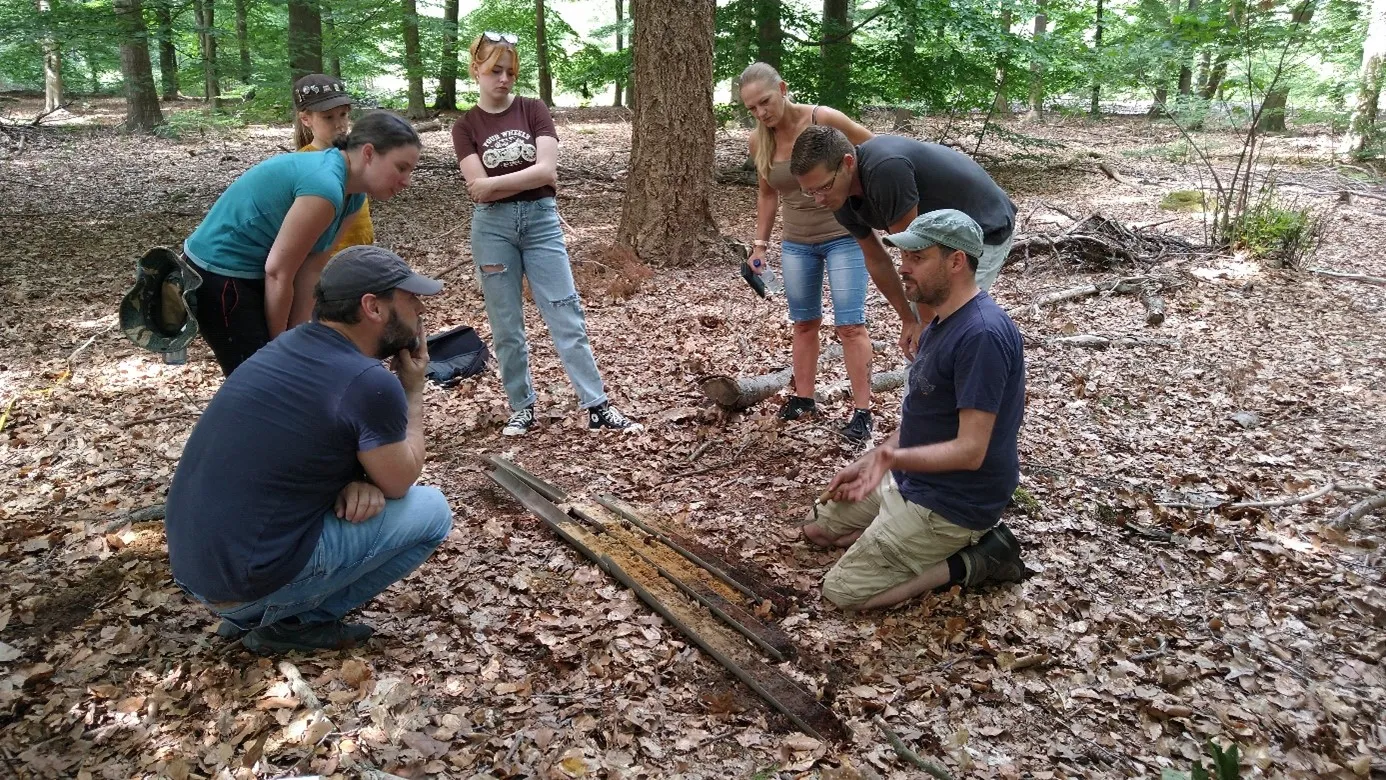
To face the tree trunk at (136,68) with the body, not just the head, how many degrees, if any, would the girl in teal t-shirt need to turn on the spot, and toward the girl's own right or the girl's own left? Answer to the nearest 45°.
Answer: approximately 90° to the girl's own left

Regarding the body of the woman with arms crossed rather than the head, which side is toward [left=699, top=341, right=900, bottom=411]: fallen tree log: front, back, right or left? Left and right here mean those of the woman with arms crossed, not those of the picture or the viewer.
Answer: left

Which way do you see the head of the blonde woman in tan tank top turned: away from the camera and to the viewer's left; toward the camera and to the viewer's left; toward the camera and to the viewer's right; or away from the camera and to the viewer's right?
toward the camera and to the viewer's left

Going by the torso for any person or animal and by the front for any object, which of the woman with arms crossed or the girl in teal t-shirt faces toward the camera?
the woman with arms crossed

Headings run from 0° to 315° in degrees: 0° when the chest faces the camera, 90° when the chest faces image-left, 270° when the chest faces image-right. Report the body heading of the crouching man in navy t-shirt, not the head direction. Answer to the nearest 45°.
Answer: approximately 270°

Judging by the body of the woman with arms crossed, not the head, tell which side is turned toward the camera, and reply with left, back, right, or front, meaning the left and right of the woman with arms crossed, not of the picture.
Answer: front

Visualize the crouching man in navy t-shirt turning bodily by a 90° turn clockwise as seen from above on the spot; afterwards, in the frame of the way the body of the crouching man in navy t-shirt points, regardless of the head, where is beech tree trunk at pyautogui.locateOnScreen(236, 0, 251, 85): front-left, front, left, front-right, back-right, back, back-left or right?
back

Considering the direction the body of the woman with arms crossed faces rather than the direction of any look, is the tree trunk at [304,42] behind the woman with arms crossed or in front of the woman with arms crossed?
behind

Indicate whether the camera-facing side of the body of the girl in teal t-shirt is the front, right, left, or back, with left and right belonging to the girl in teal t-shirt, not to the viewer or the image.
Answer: right

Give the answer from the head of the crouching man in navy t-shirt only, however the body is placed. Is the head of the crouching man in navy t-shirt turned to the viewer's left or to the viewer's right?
to the viewer's right
